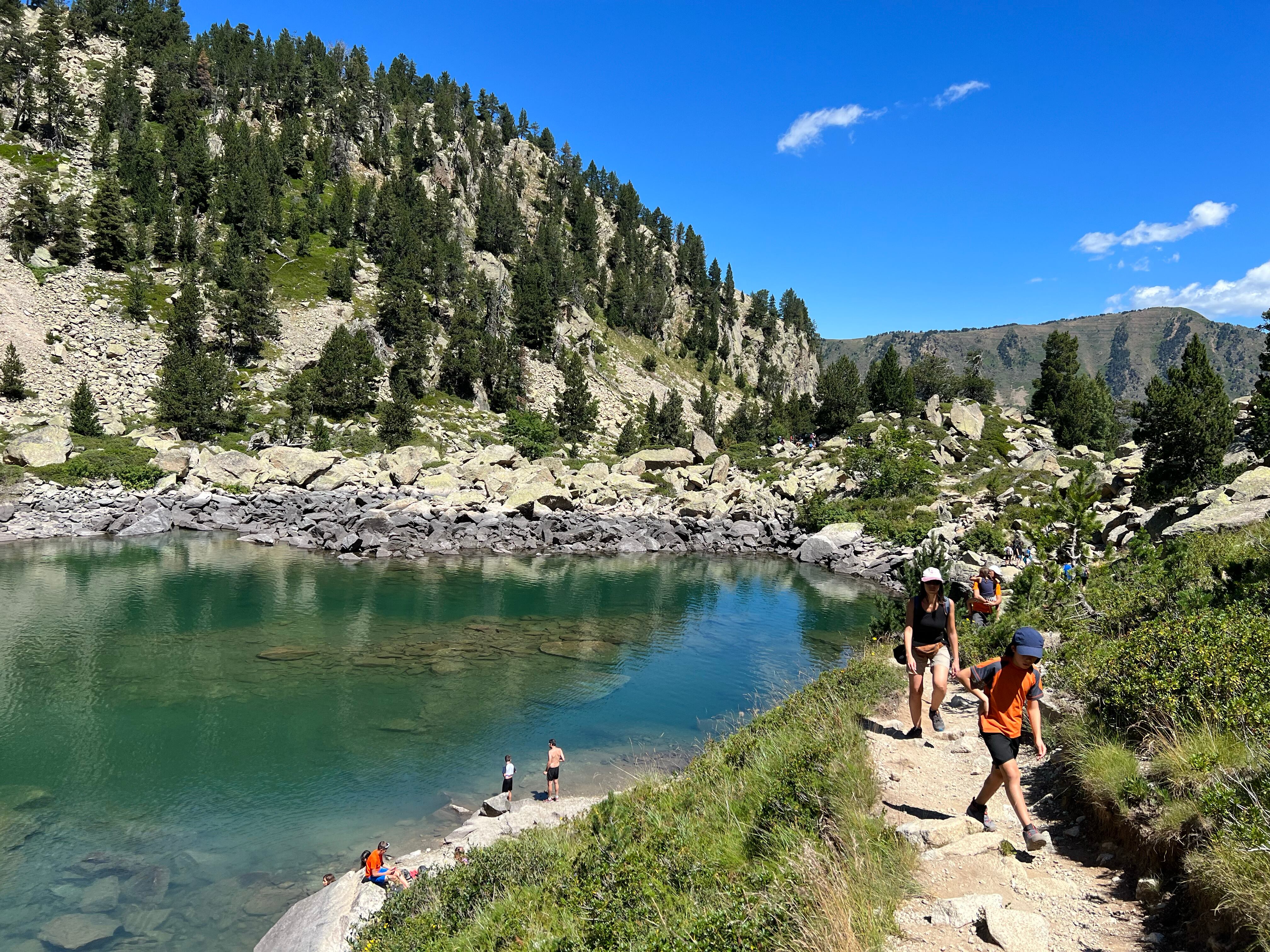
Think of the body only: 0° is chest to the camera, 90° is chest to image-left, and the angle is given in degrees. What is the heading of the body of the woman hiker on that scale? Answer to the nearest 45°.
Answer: approximately 0°

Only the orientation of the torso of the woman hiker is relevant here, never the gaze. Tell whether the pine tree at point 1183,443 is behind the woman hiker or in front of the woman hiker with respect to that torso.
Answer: behind

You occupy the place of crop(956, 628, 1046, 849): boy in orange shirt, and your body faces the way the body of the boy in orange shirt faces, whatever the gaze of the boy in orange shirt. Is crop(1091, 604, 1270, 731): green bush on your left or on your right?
on your left

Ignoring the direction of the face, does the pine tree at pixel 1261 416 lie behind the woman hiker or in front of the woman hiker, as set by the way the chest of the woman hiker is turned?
behind

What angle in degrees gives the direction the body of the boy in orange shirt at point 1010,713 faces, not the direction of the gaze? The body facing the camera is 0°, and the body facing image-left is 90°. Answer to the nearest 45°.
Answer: approximately 315°

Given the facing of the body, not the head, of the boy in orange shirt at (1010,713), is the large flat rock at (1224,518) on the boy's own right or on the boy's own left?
on the boy's own left

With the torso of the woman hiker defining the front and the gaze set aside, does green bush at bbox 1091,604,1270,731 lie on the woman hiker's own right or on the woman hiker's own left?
on the woman hiker's own left

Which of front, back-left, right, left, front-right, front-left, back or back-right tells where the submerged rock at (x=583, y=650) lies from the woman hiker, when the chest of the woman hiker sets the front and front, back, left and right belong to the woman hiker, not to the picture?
back-right
